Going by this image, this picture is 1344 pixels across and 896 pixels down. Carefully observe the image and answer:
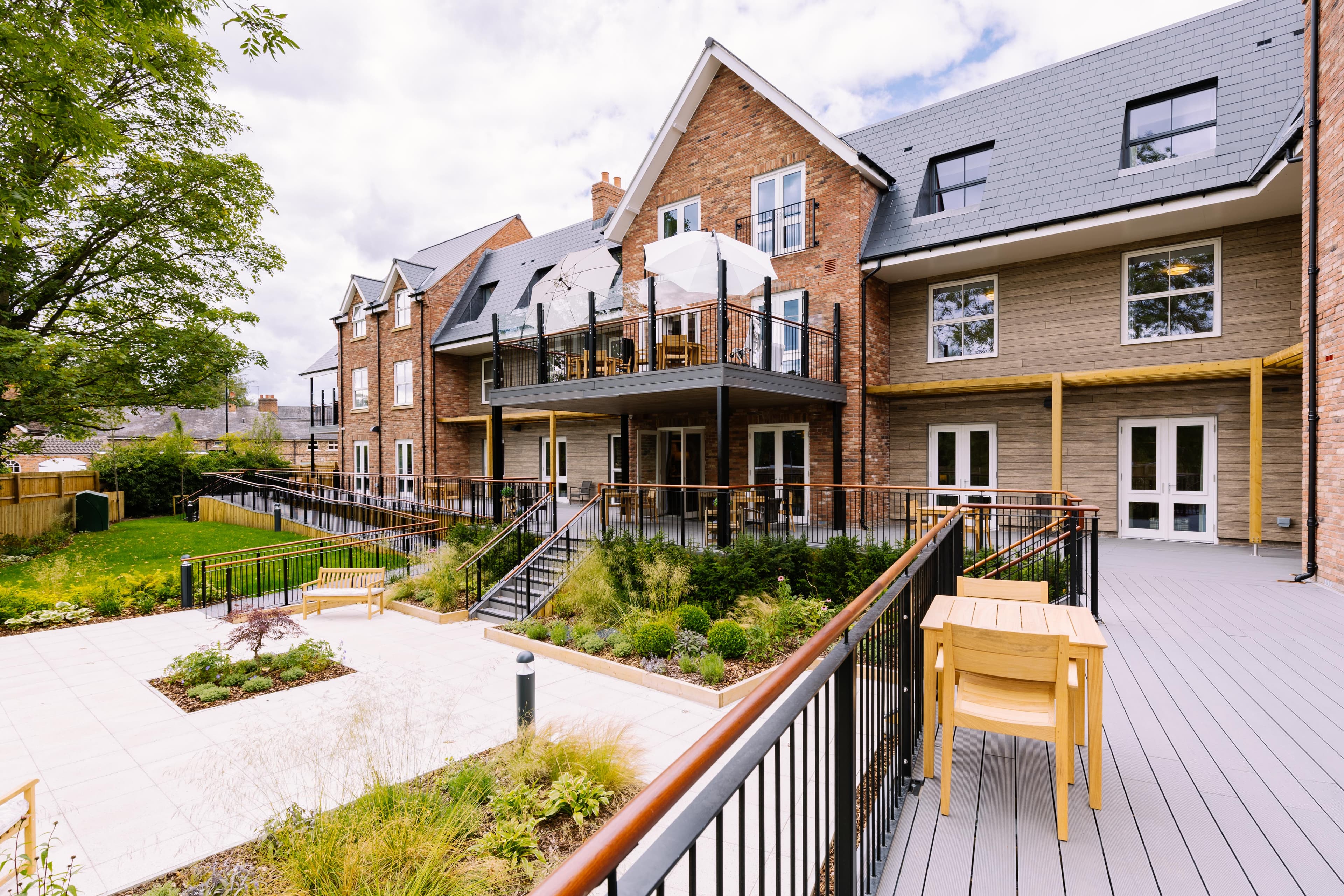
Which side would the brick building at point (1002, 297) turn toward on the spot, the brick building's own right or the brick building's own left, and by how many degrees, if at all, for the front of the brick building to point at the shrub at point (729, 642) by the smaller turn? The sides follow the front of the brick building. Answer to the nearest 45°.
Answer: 0° — it already faces it

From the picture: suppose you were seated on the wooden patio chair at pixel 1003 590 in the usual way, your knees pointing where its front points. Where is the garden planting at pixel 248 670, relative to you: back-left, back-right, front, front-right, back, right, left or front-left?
right

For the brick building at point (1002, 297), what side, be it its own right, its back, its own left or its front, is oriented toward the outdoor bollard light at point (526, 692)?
front

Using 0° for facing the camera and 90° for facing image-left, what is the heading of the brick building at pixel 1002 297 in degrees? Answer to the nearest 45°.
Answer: approximately 45°

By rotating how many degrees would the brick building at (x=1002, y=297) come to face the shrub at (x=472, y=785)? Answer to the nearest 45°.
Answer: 0° — it already faces it

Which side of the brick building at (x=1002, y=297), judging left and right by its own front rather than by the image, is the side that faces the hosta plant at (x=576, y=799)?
front

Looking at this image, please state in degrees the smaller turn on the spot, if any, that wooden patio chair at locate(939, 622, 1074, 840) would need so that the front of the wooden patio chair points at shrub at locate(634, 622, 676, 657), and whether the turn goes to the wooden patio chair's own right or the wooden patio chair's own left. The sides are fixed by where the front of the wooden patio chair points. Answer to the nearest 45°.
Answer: approximately 45° to the wooden patio chair's own left

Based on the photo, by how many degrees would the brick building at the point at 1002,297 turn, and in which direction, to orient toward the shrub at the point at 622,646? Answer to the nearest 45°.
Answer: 0° — it already faces it

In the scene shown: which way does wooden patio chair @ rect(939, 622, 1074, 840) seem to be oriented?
away from the camera

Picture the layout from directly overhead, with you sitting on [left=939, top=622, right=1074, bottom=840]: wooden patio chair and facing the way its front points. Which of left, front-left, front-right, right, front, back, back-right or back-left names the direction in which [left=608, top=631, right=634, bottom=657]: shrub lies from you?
front-left

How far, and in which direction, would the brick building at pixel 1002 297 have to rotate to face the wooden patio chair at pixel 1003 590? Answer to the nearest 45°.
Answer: approximately 45° to its left

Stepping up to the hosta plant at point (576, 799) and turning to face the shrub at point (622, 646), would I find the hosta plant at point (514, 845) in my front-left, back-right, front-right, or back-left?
back-left

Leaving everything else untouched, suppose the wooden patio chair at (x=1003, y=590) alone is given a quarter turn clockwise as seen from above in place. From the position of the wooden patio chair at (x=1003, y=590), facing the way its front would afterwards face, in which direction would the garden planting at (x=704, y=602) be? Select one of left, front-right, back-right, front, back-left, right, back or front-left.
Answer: front-right

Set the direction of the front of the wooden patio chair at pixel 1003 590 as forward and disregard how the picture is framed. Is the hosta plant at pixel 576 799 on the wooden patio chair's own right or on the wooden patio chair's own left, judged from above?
on the wooden patio chair's own right
